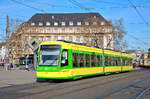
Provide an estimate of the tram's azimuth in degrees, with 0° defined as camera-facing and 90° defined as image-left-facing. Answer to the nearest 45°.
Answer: approximately 45°
